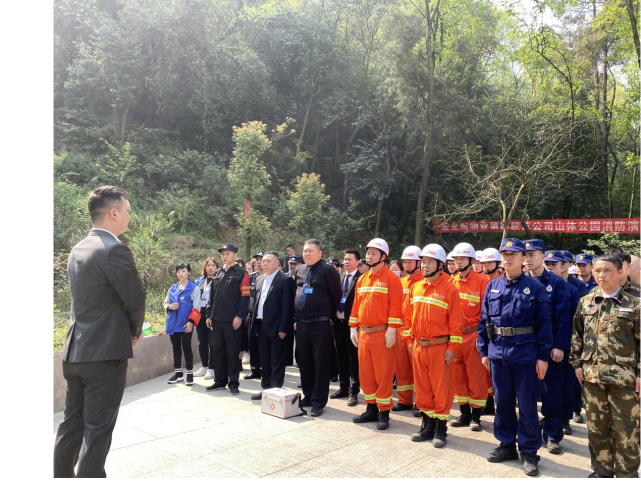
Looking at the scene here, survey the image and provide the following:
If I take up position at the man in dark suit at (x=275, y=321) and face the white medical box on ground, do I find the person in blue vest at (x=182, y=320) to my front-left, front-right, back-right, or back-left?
back-right

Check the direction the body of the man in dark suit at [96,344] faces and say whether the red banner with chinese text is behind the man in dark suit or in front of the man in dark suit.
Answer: in front

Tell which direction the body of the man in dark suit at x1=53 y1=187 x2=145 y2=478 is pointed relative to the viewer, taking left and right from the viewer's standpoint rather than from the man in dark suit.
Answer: facing away from the viewer and to the right of the viewer

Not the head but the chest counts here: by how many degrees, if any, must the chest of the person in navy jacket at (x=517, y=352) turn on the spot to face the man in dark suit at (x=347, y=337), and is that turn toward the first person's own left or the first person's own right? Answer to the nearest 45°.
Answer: approximately 90° to the first person's own right

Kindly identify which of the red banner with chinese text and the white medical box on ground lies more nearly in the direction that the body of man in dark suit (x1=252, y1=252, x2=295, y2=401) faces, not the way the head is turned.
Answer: the white medical box on ground

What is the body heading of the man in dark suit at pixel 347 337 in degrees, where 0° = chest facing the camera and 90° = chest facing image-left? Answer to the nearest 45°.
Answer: approximately 45°

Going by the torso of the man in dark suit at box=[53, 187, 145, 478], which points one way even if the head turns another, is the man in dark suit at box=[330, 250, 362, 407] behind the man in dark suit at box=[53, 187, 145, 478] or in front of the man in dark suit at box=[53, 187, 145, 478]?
in front

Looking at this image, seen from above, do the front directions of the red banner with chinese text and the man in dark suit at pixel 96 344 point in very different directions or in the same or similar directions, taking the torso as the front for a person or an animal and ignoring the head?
very different directions

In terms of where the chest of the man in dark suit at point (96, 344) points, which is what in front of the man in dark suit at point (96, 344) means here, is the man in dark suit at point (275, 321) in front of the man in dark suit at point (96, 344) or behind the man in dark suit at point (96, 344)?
in front

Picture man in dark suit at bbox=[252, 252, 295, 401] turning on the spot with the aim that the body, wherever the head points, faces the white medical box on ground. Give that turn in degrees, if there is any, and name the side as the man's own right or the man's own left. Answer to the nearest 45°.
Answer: approximately 45° to the man's own left
